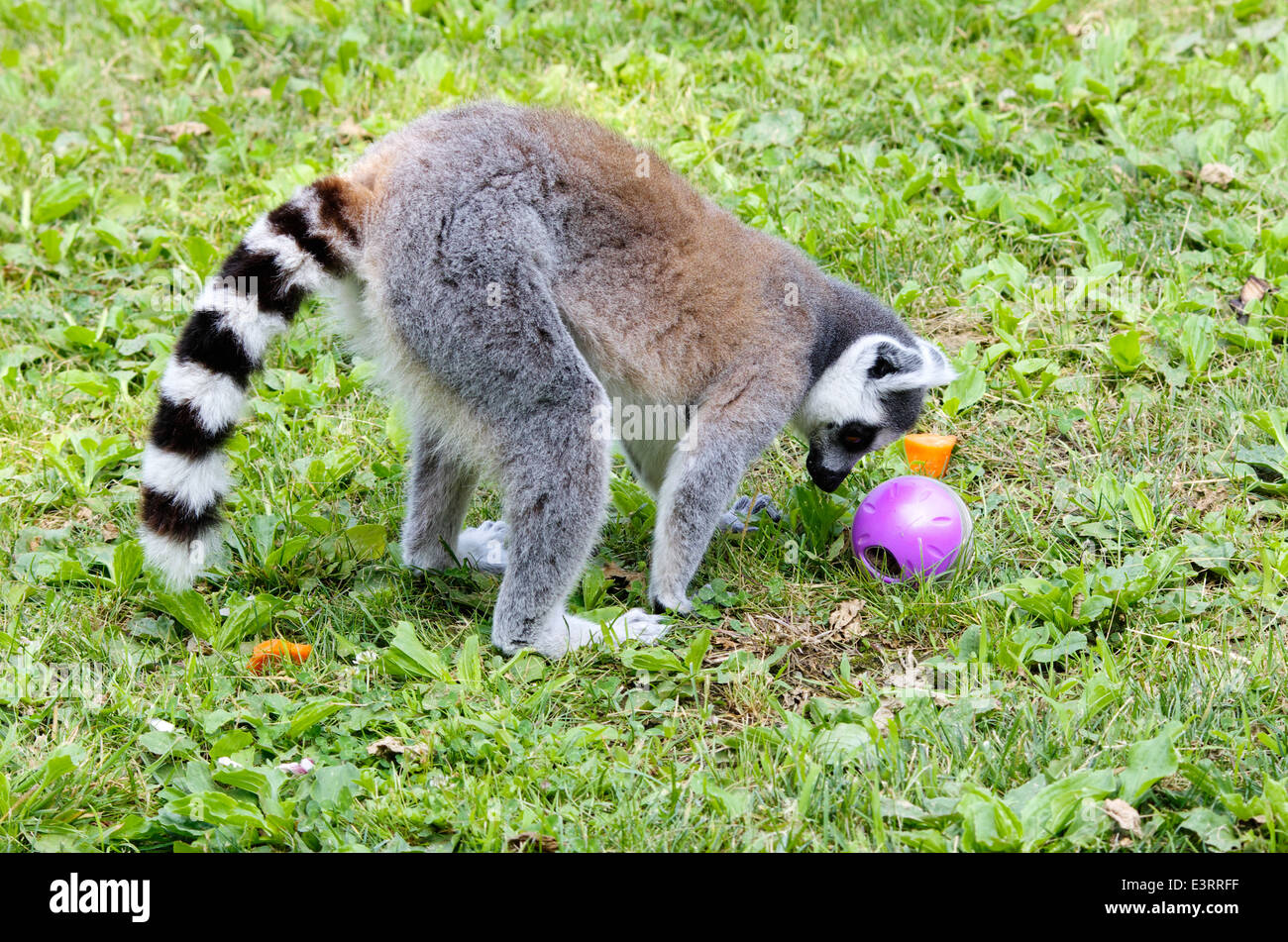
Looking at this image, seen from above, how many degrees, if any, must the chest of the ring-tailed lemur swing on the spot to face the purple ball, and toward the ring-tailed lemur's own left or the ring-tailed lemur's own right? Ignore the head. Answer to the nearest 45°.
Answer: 0° — it already faces it

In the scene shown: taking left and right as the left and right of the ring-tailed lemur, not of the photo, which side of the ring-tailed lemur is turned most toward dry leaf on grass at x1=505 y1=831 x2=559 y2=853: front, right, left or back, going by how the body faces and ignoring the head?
right

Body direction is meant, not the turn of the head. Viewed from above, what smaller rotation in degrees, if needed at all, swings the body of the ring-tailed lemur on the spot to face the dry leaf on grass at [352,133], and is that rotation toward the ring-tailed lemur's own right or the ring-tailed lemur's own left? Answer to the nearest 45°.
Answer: approximately 90° to the ring-tailed lemur's own left

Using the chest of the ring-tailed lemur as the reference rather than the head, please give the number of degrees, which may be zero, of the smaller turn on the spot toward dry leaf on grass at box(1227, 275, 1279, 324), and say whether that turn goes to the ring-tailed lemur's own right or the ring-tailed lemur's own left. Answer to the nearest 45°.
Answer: approximately 45° to the ring-tailed lemur's own left

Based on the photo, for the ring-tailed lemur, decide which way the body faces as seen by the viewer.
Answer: to the viewer's right

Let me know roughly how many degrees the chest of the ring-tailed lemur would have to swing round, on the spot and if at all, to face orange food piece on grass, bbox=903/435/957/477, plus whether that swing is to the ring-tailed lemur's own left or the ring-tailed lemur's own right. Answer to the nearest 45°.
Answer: approximately 45° to the ring-tailed lemur's own left
